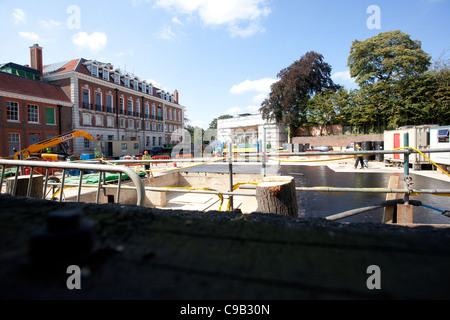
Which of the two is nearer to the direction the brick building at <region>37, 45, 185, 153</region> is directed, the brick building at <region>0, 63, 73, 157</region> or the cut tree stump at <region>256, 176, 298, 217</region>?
the cut tree stump

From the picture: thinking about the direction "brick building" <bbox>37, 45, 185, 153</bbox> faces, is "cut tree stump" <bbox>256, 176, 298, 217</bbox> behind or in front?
in front

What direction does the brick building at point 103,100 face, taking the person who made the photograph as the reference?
facing the viewer and to the right of the viewer

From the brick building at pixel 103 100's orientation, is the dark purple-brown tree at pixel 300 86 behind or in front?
in front

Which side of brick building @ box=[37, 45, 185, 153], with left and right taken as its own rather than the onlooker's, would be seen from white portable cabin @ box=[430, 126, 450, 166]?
front

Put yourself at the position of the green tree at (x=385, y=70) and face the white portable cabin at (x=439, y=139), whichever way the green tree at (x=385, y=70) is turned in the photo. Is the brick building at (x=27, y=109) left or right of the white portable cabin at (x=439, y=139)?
right
